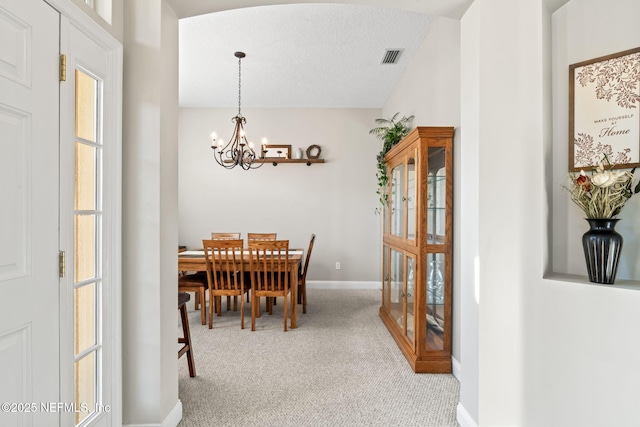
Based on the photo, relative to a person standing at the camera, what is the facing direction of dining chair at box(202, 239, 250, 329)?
facing away from the viewer

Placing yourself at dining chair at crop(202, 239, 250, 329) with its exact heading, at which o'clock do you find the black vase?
The black vase is roughly at 5 o'clock from the dining chair.

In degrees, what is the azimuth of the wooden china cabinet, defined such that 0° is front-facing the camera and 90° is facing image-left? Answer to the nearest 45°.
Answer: approximately 90°

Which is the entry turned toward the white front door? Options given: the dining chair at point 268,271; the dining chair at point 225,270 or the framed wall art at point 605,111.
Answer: the framed wall art

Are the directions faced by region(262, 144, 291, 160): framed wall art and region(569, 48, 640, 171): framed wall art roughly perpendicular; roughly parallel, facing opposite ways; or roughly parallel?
roughly perpendicular

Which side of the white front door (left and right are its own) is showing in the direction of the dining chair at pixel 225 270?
left

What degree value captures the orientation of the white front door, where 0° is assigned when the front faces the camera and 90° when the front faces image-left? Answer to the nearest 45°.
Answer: approximately 315°

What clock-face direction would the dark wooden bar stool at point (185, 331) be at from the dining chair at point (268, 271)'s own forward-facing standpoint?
the dark wooden bar stool at point (185, 331) is roughly at 7 o'clock from the dining chair at point (268, 271).

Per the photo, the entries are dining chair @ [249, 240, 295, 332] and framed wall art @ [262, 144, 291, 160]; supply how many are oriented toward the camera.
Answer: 1

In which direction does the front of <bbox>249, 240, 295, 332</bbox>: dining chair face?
away from the camera

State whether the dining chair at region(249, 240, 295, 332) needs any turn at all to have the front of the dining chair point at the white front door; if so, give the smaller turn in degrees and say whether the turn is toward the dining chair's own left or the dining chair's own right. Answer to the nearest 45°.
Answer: approximately 180°

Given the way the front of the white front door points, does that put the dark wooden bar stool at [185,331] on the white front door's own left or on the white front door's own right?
on the white front door's own left

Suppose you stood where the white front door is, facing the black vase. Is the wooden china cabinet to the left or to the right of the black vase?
left

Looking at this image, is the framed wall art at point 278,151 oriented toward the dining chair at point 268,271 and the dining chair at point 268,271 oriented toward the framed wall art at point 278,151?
yes

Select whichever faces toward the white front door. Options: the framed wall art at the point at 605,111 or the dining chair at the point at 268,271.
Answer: the framed wall art
